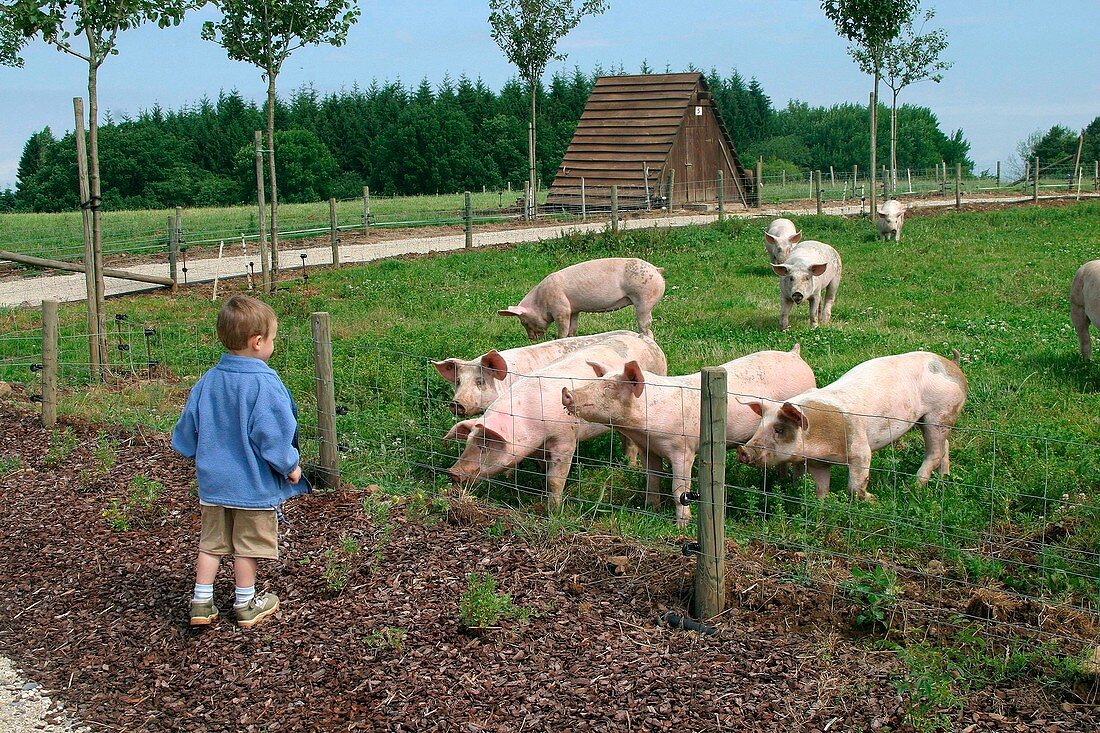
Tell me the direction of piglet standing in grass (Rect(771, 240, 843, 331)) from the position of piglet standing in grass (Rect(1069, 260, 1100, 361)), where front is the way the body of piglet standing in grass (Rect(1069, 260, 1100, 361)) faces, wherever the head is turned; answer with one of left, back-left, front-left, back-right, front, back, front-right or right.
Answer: back-left

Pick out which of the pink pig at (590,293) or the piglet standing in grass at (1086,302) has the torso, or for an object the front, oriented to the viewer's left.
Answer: the pink pig

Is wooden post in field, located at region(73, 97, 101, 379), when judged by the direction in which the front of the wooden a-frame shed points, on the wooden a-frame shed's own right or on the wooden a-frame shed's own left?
on the wooden a-frame shed's own right

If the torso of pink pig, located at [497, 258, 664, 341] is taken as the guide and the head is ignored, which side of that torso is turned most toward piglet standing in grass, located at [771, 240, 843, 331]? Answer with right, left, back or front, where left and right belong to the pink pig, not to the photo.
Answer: back

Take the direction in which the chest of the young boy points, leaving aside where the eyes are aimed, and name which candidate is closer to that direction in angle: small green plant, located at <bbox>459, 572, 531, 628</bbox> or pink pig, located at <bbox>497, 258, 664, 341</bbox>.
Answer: the pink pig

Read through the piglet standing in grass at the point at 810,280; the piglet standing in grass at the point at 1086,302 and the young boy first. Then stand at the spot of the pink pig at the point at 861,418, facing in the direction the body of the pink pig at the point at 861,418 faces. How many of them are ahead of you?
1

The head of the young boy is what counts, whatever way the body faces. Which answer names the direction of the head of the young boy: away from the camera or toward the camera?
away from the camera

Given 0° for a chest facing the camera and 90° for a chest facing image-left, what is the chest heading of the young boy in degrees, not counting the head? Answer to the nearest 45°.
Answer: approximately 225°

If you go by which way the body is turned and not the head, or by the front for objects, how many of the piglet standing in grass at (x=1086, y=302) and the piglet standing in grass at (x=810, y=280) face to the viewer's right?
1

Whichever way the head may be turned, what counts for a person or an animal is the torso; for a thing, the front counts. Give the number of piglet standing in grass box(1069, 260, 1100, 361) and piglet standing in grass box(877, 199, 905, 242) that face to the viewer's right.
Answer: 1

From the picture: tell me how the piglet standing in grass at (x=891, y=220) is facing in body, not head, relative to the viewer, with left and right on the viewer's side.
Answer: facing the viewer

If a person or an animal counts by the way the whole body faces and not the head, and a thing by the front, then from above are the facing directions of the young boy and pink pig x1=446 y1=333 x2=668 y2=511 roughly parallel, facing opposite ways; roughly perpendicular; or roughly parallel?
roughly parallel, facing opposite ways

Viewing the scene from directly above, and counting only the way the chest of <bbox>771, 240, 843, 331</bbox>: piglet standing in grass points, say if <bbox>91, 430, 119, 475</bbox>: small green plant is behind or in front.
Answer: in front

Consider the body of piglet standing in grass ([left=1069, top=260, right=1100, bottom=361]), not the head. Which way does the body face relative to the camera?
to the viewer's right

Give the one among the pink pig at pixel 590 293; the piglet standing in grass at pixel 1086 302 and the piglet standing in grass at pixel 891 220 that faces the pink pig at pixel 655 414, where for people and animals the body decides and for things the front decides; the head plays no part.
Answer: the piglet standing in grass at pixel 891 220

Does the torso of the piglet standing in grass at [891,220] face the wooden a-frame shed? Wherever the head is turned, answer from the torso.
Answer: no

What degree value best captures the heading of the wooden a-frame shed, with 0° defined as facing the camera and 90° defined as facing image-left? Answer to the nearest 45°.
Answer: approximately 315°

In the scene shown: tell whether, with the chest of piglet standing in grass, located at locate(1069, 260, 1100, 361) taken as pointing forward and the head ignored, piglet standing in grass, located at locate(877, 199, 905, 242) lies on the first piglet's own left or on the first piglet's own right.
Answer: on the first piglet's own left

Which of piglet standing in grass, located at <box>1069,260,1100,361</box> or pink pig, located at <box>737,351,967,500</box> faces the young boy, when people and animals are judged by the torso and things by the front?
the pink pig
